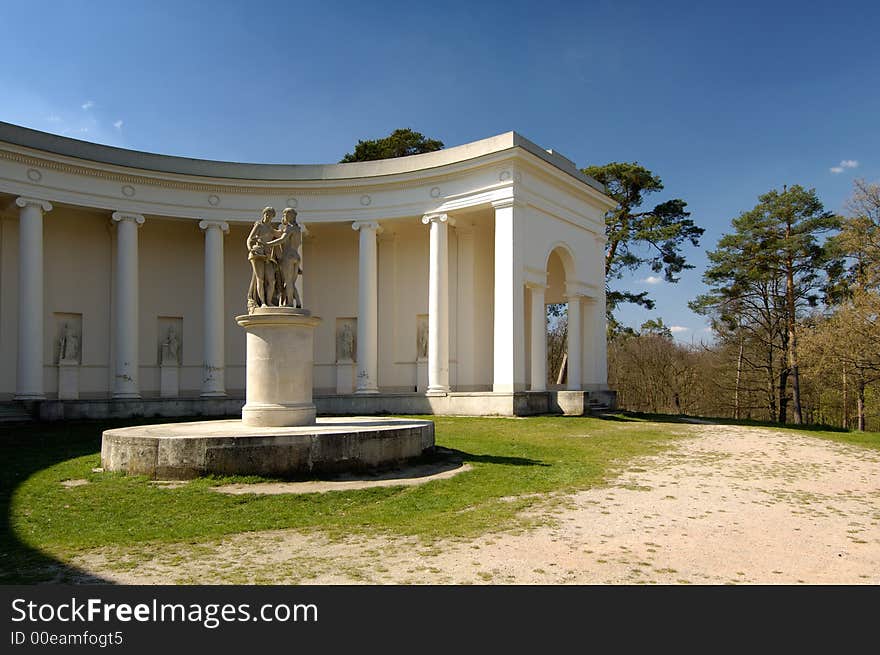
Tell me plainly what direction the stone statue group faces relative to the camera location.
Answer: facing the viewer

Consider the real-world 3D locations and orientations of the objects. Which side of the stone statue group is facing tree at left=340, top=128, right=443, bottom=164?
back

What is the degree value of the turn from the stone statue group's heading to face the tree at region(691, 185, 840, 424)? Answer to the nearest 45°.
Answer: approximately 135° to its left

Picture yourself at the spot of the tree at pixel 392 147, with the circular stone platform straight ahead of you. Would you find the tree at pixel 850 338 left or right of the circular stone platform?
left
